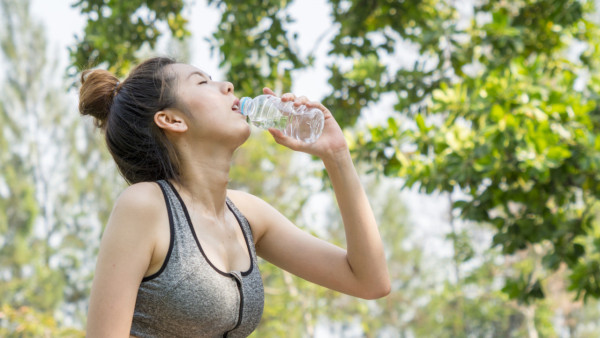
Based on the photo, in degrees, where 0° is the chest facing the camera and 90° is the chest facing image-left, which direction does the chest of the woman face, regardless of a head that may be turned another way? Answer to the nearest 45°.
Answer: approximately 315°

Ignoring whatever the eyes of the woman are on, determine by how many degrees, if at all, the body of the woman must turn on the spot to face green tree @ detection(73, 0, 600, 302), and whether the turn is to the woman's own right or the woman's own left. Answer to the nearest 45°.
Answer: approximately 90° to the woman's own left

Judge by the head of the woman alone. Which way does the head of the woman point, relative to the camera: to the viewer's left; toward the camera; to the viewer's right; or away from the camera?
to the viewer's right
